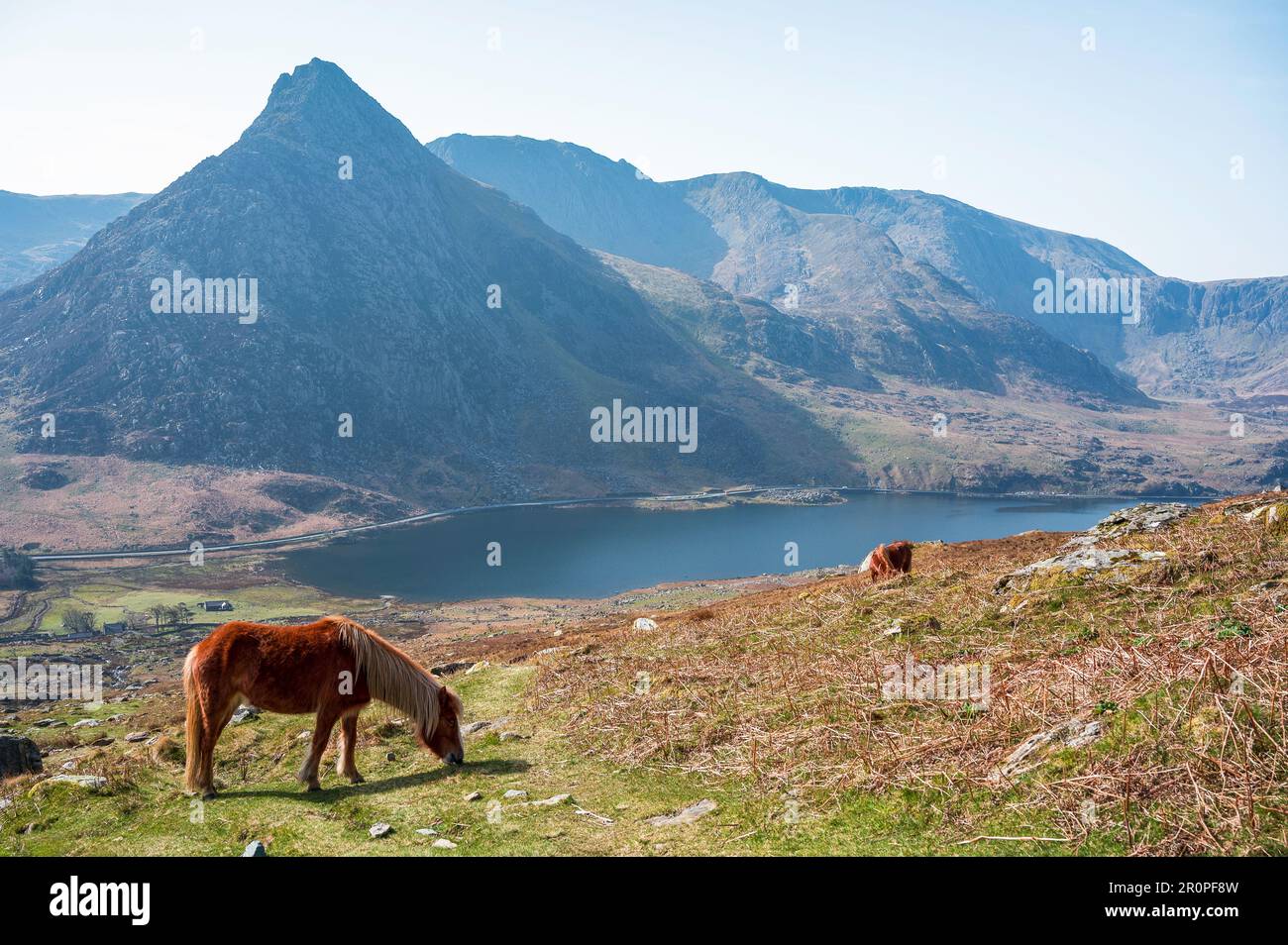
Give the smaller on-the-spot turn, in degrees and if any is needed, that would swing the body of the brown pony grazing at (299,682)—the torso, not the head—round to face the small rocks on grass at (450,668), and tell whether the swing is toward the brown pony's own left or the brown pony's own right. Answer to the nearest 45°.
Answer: approximately 90° to the brown pony's own left

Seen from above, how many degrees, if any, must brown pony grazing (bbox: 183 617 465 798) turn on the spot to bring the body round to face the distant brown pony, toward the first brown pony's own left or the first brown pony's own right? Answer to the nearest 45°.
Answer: approximately 45° to the first brown pony's own left

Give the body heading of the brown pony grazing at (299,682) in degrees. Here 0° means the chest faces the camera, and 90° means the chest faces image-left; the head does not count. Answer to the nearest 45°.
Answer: approximately 270°
